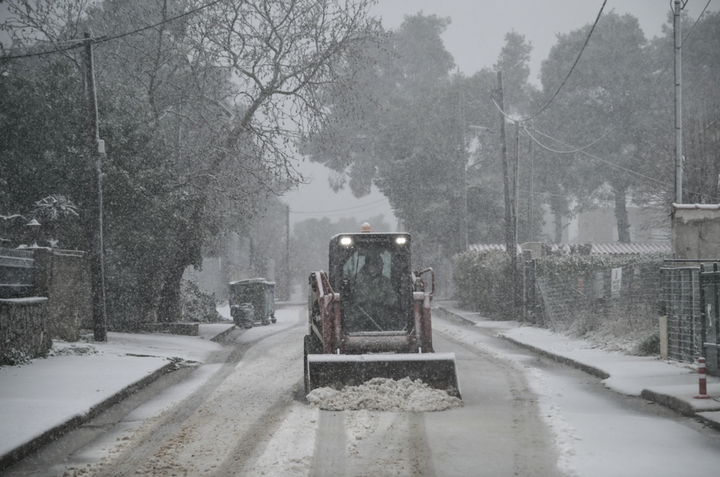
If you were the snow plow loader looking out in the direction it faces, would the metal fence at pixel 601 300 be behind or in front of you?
behind

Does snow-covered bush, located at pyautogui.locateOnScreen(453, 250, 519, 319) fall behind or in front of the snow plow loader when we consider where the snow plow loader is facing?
behind

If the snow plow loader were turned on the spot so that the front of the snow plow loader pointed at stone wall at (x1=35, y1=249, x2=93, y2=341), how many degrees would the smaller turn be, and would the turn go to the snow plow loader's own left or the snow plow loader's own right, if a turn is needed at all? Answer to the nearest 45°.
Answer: approximately 135° to the snow plow loader's own right

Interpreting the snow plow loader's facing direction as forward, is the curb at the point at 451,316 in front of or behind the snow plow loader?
behind

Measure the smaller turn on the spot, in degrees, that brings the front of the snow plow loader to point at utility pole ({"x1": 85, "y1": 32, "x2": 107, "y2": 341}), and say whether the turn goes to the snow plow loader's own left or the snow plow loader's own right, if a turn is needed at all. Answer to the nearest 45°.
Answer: approximately 135° to the snow plow loader's own right

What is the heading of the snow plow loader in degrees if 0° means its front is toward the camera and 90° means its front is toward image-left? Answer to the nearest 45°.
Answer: approximately 0°

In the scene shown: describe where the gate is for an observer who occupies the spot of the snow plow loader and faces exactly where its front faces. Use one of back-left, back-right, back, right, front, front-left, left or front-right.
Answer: left

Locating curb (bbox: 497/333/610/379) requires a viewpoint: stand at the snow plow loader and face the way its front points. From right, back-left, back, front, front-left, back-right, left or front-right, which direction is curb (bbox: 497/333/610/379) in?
back-left

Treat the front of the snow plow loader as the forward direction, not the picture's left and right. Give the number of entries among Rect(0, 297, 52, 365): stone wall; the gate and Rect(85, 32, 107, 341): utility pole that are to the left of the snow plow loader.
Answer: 1

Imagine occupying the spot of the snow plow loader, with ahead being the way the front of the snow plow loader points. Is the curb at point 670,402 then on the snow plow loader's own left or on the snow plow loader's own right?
on the snow plow loader's own left

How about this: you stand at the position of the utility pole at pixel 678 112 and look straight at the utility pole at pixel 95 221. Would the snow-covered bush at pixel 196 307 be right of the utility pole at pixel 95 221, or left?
right
